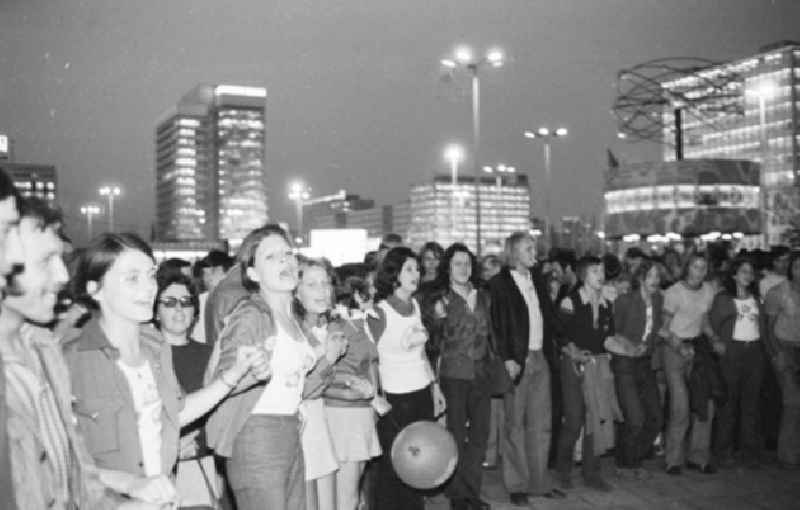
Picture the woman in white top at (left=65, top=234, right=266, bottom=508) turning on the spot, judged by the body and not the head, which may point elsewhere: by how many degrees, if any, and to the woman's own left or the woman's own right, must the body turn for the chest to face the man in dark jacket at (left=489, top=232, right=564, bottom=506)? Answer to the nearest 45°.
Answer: approximately 90° to the woman's own left

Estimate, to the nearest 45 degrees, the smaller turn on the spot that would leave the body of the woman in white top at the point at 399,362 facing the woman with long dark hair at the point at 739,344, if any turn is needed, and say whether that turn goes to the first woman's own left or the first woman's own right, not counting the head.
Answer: approximately 90° to the first woman's own left

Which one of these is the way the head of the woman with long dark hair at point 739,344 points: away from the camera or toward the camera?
toward the camera

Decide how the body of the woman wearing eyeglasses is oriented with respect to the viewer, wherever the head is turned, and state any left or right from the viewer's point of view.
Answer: facing the viewer

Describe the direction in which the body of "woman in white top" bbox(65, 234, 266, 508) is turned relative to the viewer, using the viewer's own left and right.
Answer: facing the viewer and to the right of the viewer

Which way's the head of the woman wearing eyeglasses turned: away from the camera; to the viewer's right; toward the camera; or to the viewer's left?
toward the camera

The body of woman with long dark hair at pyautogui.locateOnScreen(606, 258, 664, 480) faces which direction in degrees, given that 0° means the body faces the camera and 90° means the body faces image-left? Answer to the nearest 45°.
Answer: approximately 315°

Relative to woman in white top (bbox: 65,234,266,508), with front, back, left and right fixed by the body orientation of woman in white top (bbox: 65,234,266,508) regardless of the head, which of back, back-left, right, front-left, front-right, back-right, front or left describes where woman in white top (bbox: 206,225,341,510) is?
left

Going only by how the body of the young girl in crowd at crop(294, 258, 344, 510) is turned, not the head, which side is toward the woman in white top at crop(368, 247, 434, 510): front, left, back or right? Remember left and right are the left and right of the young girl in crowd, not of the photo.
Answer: left

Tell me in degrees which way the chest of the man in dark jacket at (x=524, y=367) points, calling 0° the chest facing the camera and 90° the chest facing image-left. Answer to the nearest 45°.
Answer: approximately 315°

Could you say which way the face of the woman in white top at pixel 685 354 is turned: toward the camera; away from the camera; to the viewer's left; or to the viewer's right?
toward the camera

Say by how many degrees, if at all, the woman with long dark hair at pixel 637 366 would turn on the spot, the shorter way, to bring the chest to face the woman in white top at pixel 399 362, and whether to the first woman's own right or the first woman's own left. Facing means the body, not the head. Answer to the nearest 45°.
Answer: approximately 90° to the first woman's own right

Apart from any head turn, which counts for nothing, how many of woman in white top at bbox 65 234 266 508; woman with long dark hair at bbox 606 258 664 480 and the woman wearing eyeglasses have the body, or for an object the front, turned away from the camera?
0

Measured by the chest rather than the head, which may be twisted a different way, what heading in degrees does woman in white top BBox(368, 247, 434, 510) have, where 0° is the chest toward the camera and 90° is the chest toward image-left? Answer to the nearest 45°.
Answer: approximately 315°

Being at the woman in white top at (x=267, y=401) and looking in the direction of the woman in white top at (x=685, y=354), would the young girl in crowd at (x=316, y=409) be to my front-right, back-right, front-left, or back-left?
front-left

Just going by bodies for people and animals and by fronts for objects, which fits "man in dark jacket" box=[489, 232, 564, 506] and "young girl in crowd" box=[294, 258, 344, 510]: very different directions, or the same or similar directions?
same or similar directions

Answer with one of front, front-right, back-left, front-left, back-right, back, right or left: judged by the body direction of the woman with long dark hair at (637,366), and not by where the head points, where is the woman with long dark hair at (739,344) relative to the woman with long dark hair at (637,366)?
left
